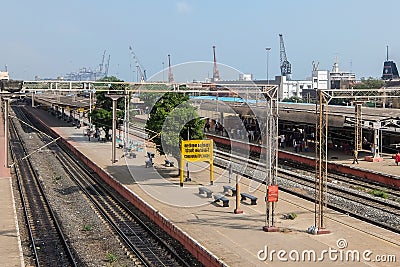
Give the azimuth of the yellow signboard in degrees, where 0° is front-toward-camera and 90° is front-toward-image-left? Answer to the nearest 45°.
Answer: approximately 0°

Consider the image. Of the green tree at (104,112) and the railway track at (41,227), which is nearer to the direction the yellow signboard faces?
the railway track

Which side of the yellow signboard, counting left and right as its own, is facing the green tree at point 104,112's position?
back

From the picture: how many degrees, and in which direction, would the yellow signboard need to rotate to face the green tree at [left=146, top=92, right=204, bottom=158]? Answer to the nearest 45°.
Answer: approximately 135° to its right

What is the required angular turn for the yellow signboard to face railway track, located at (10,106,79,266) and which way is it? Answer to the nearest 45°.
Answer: approximately 45° to its right

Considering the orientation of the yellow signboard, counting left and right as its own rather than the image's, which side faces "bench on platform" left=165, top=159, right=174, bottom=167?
back
